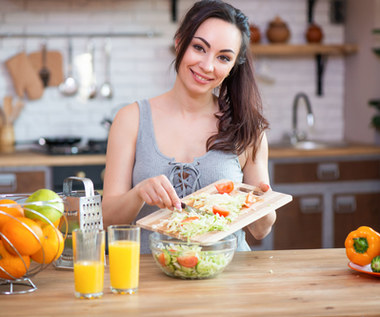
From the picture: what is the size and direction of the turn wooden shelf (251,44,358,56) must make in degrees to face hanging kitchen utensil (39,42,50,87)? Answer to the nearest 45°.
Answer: approximately 90° to its right

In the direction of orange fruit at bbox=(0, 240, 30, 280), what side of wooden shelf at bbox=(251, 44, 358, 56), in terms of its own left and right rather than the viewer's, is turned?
front

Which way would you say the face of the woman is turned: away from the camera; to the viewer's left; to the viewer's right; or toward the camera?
toward the camera

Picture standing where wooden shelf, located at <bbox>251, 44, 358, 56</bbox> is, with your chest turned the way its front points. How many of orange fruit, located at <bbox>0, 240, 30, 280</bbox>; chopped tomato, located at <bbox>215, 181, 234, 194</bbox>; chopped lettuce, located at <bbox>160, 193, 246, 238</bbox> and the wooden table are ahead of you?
4

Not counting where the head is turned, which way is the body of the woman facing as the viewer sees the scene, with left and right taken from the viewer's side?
facing the viewer

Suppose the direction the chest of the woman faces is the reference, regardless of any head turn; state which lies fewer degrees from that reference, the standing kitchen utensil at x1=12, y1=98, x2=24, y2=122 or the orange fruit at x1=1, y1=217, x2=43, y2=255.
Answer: the orange fruit

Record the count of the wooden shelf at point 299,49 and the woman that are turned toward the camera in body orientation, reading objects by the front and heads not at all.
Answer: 2

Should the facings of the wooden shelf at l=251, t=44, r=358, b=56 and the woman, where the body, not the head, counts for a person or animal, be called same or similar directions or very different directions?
same or similar directions

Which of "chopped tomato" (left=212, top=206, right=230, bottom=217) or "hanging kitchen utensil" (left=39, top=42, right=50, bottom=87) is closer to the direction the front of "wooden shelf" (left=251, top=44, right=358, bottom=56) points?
the chopped tomato

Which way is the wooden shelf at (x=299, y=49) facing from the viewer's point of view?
toward the camera

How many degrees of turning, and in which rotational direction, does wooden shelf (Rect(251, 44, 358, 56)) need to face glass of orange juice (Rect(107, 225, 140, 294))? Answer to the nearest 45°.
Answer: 0° — it already faces it

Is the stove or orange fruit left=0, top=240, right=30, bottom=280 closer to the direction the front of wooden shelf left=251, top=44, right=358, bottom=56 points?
the orange fruit

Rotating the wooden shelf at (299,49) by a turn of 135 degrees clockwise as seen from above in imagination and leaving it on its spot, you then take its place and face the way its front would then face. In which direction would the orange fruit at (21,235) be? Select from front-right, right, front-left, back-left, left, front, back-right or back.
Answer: back-left

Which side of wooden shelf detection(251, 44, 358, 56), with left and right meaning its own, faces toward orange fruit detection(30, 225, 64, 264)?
front

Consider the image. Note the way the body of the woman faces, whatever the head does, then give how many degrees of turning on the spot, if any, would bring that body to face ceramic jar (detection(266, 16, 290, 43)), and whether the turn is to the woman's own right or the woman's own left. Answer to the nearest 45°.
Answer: approximately 180°

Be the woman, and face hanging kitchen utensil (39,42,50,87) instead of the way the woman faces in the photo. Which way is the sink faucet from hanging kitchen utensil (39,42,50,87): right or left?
right
